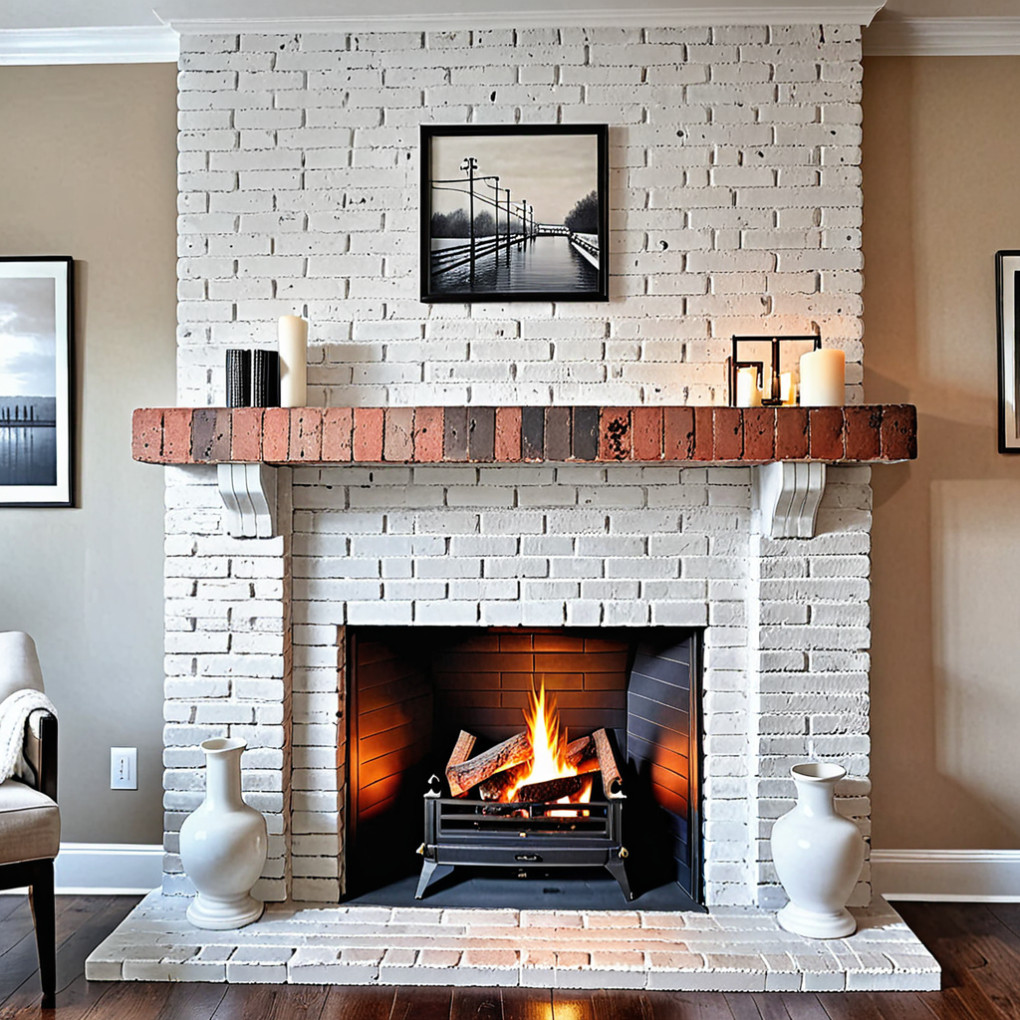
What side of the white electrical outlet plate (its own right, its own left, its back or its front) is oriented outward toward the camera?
front

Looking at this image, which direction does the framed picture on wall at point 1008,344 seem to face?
toward the camera

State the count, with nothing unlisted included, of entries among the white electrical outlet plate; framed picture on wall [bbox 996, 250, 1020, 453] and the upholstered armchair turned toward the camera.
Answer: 3

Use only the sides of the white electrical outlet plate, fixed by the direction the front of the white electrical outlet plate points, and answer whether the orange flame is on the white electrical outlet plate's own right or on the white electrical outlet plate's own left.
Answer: on the white electrical outlet plate's own left

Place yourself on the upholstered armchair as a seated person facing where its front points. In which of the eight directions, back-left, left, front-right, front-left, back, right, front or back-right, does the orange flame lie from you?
left

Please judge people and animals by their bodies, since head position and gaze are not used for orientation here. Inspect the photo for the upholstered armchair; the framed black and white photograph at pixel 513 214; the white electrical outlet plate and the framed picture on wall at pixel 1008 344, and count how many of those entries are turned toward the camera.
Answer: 4

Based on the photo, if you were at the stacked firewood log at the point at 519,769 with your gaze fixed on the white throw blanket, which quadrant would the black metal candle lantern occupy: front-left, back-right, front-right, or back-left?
back-left

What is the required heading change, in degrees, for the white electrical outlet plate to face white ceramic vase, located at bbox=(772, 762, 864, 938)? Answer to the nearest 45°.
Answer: approximately 45° to its left

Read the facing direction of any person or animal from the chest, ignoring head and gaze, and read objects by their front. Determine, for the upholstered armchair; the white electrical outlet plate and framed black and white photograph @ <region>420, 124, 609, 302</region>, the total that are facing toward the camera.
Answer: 3

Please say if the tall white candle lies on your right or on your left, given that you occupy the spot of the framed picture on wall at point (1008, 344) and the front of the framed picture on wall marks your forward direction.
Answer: on your right

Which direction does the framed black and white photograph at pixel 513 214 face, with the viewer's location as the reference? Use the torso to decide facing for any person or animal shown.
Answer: facing the viewer
